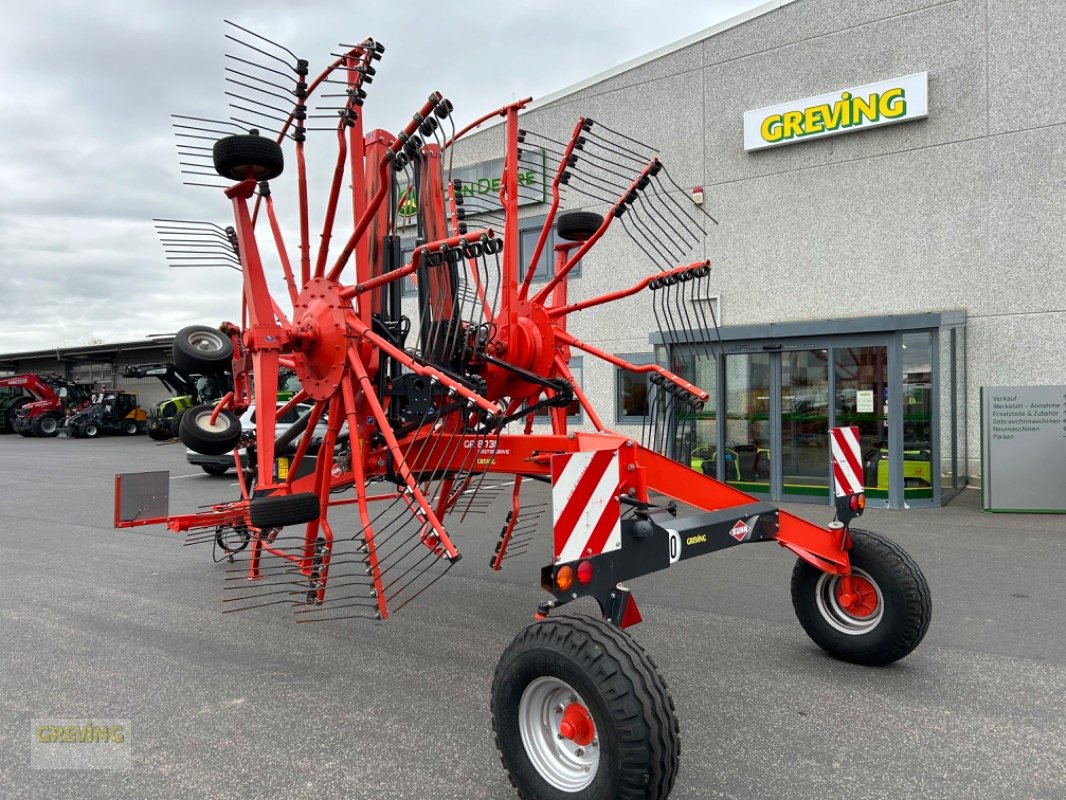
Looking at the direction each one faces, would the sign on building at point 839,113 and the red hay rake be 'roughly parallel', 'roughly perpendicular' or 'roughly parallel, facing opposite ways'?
roughly perpendicular

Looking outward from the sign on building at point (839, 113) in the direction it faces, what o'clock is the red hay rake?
The red hay rake is roughly at 11 o'clock from the sign on building.

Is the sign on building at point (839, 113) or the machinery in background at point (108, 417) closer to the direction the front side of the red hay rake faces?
the machinery in background

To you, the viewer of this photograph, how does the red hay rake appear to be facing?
facing away from the viewer and to the left of the viewer

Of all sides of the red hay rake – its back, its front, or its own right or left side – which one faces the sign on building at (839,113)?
right

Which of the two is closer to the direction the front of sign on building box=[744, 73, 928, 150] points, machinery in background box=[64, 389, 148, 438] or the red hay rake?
the red hay rake

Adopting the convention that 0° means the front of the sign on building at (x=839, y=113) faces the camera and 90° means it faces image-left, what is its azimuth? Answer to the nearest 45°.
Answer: approximately 45°
